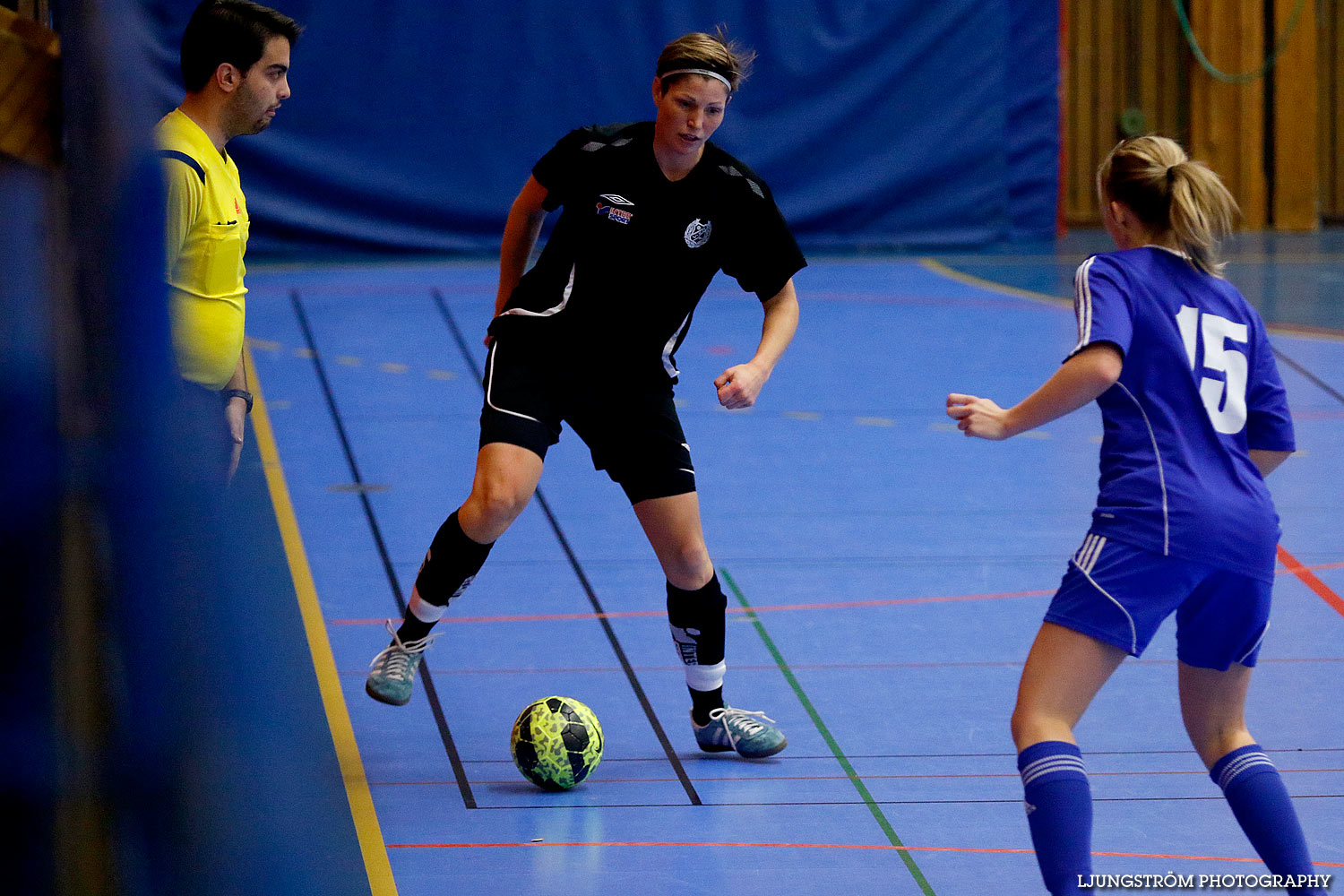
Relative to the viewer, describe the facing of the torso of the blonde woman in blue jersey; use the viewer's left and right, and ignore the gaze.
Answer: facing away from the viewer and to the left of the viewer

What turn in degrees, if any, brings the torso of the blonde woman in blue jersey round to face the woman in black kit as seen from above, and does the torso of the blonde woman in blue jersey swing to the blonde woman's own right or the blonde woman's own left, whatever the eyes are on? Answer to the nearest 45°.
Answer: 0° — they already face them

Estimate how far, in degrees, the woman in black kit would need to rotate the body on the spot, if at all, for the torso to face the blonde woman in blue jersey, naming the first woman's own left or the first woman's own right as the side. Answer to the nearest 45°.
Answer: approximately 45° to the first woman's own left

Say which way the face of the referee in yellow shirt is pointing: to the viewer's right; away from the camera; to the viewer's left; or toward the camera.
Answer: to the viewer's right

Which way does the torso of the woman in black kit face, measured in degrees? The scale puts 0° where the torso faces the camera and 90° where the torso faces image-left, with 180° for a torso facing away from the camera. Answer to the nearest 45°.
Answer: approximately 0°

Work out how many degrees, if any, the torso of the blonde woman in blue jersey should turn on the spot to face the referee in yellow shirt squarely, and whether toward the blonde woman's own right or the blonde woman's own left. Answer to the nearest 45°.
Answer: approximately 45° to the blonde woman's own left

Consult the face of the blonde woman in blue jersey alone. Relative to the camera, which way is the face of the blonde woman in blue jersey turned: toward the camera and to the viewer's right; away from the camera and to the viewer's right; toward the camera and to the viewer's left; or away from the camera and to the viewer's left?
away from the camera and to the viewer's left

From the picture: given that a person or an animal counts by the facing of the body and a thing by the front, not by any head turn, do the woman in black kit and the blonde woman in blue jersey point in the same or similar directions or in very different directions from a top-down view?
very different directions

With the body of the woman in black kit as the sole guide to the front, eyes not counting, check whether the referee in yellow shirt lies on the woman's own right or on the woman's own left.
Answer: on the woman's own right

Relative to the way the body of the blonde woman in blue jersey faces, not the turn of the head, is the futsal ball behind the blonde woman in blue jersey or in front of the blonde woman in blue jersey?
in front
